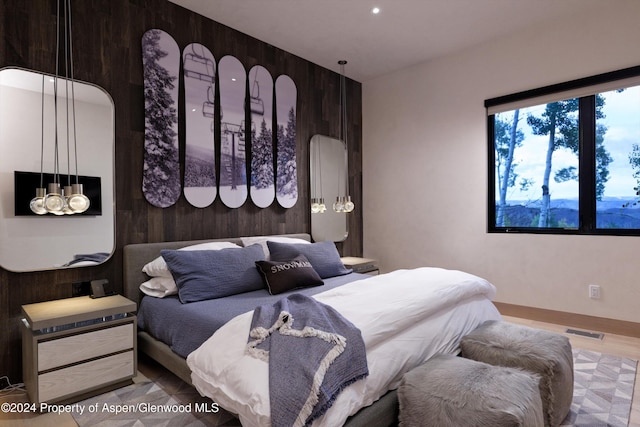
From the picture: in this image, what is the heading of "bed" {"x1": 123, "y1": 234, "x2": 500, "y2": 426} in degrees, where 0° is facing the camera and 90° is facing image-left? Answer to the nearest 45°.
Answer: approximately 315°

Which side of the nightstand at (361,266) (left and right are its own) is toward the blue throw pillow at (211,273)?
right

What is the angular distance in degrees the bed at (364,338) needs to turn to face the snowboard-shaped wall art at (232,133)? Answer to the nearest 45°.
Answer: approximately 180°

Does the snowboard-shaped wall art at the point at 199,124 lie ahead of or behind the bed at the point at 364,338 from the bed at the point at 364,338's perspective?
behind

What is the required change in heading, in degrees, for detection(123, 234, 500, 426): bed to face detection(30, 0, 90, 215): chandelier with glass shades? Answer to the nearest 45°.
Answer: approximately 135° to its right

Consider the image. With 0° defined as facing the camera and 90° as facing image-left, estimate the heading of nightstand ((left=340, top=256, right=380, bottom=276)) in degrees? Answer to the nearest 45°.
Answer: approximately 315°

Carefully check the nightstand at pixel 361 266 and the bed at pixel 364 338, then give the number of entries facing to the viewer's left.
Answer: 0

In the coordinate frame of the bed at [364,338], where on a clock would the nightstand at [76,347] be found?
The nightstand is roughly at 5 o'clock from the bed.

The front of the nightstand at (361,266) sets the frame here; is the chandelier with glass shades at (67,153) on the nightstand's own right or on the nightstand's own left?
on the nightstand's own right
